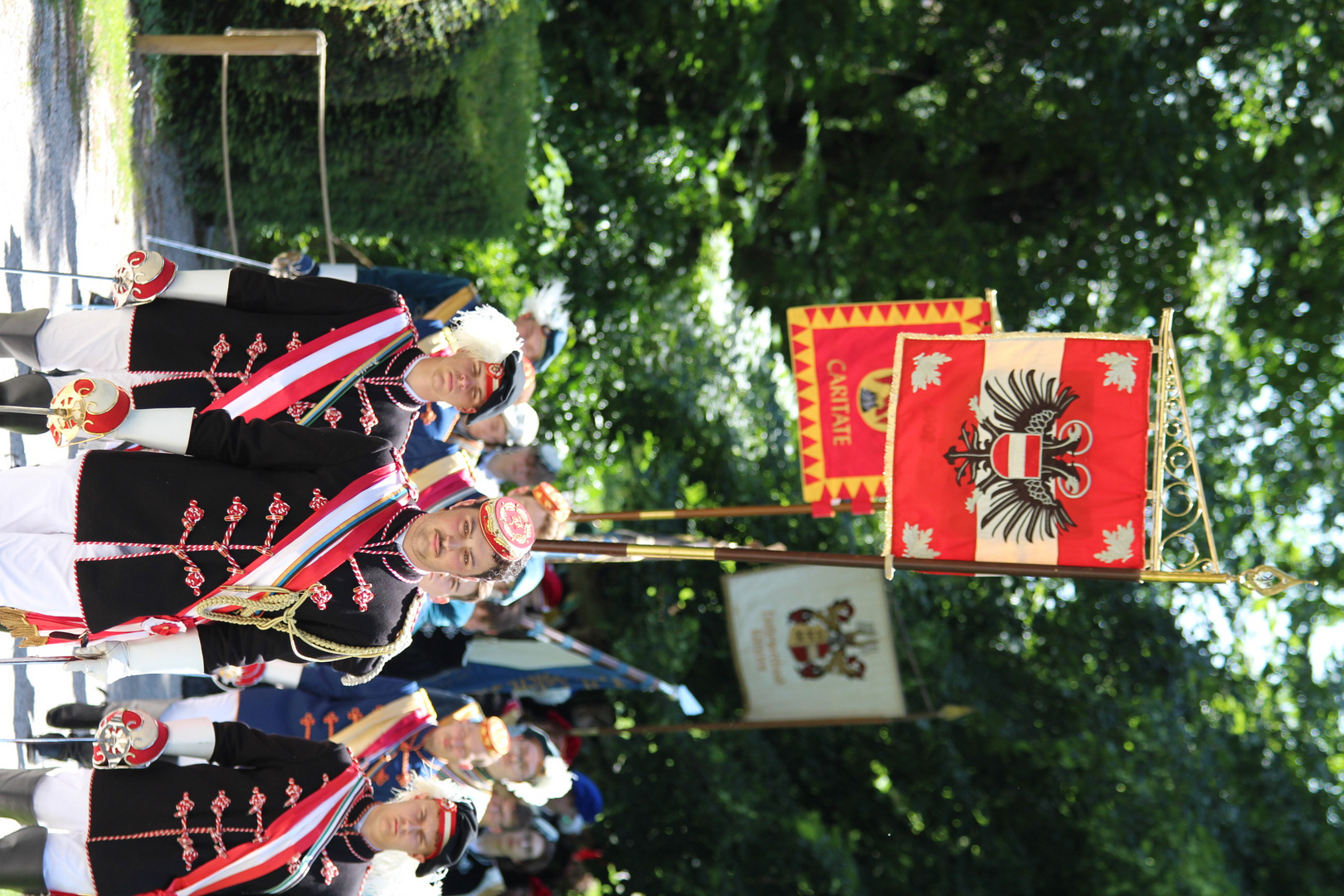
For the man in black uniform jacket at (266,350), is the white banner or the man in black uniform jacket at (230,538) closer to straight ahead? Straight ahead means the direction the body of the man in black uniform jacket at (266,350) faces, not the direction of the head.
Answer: the man in black uniform jacket

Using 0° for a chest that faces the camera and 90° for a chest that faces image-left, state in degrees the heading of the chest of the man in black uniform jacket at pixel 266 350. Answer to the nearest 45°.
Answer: approximately 0°

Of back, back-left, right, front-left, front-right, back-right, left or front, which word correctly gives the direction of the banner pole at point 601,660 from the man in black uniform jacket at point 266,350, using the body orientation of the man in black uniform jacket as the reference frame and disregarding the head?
back-left

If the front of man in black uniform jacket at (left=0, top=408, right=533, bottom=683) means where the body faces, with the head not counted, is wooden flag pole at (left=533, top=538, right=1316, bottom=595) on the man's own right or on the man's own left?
on the man's own left

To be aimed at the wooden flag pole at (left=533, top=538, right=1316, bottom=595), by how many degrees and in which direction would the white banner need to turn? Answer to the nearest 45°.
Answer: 0° — it already faces it

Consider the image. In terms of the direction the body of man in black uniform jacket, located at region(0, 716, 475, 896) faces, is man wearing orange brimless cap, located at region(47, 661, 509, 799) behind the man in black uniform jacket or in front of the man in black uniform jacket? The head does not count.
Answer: behind
